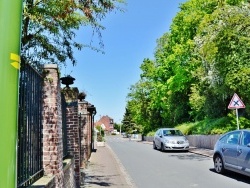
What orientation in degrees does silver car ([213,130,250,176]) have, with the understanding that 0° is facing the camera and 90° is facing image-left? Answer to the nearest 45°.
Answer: approximately 315°

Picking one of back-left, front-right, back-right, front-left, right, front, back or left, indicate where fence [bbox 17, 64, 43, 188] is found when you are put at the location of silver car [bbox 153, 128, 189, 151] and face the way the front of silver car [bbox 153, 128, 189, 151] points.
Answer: front-right

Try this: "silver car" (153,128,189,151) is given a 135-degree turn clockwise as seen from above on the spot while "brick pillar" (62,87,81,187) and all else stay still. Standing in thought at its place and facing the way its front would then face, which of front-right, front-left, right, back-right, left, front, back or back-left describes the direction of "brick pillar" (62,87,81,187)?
left

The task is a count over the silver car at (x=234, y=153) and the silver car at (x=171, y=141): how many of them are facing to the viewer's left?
0

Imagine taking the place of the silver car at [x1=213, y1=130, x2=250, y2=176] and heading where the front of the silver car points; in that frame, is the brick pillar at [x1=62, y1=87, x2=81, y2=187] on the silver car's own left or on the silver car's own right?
on the silver car's own right

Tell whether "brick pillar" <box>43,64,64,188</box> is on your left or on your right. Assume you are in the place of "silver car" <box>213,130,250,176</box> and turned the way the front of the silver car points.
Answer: on your right

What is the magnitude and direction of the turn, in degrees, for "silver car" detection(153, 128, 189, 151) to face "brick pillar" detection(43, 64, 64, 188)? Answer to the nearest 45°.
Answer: approximately 45° to its right

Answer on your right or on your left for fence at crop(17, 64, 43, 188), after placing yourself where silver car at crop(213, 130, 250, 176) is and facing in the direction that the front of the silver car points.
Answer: on your right

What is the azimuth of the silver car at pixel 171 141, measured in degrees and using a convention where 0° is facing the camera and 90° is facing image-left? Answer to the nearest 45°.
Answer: approximately 315°

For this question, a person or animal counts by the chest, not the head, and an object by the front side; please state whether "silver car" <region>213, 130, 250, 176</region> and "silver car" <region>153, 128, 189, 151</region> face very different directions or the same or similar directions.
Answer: same or similar directions

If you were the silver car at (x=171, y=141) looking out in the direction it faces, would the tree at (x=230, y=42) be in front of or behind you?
in front

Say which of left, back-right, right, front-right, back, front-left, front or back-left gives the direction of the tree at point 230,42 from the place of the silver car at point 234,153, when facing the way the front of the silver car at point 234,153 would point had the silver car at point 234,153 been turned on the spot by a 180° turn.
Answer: front-right

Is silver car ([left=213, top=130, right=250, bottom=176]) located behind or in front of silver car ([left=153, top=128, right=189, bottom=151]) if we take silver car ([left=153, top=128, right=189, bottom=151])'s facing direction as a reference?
in front

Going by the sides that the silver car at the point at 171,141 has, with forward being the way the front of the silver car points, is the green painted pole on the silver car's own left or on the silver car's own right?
on the silver car's own right
